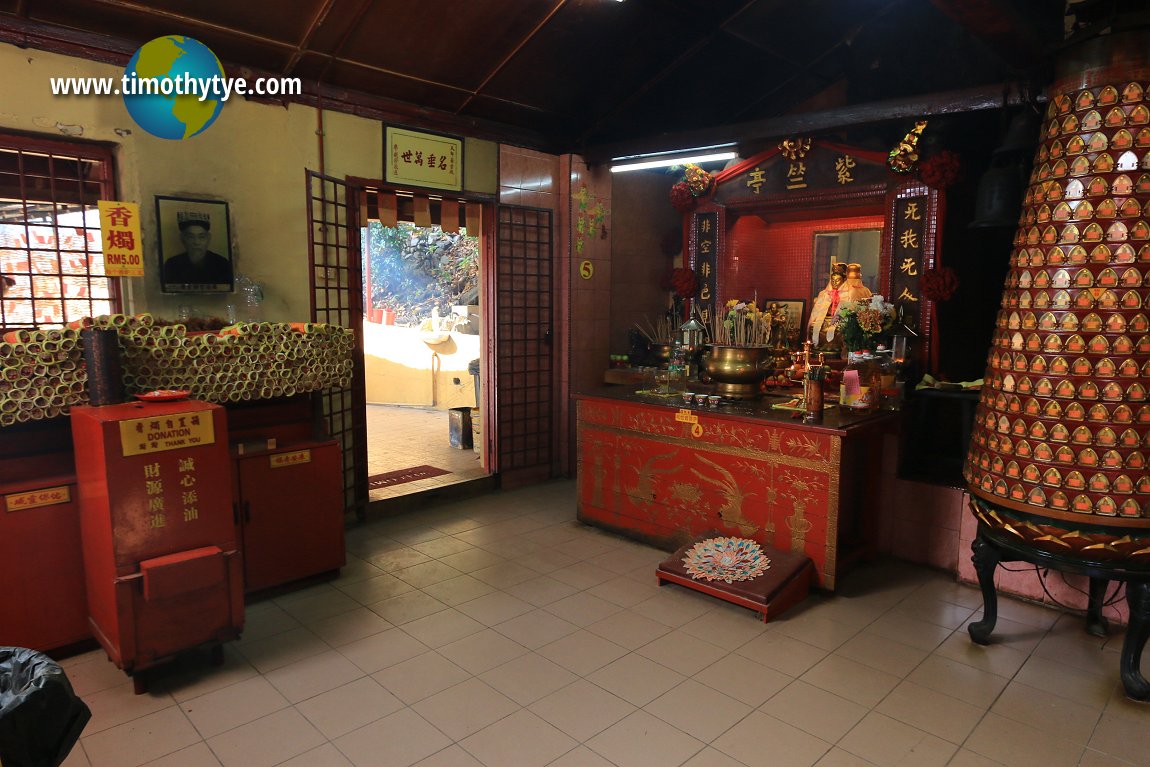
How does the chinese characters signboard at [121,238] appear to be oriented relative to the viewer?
toward the camera

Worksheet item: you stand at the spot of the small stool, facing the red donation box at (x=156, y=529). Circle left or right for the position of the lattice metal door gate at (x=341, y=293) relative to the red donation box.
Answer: right

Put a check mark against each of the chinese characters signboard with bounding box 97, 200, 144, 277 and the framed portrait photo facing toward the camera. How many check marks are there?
2

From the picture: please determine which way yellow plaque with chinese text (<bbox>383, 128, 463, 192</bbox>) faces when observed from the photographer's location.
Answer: facing the viewer and to the right of the viewer

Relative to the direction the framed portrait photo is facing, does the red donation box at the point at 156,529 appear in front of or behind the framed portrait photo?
in front

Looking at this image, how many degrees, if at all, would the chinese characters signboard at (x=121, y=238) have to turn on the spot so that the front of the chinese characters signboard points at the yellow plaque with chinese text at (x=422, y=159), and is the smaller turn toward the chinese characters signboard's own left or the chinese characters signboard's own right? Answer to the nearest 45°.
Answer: approximately 90° to the chinese characters signboard's own left

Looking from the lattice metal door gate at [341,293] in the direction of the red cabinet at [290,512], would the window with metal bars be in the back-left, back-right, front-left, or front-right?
front-right

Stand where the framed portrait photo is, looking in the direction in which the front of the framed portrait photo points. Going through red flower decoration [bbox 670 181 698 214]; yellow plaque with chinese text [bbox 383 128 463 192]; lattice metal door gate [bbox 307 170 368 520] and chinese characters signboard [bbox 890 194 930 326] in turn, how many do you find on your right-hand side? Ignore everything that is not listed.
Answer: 0

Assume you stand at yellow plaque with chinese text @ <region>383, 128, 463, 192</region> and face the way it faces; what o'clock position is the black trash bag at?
The black trash bag is roughly at 2 o'clock from the yellow plaque with chinese text.

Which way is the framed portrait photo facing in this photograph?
toward the camera

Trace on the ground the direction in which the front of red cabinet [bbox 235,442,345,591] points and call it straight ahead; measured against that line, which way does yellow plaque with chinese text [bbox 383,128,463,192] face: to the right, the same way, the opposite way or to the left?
the same way
